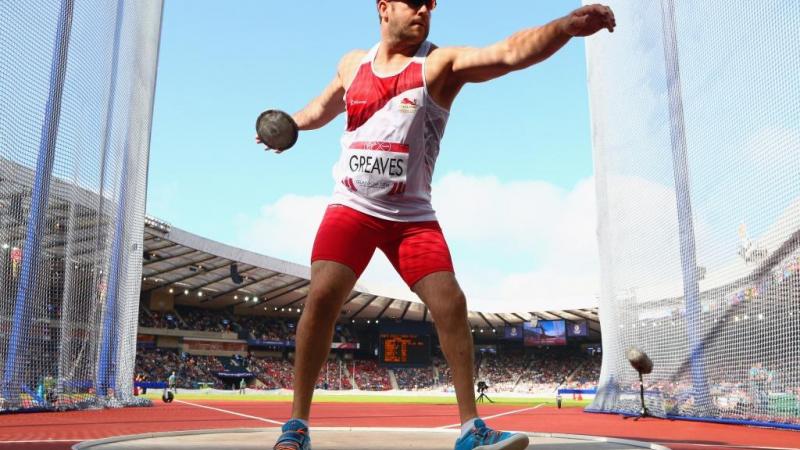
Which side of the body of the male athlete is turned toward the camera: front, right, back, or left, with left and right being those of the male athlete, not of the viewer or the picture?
front

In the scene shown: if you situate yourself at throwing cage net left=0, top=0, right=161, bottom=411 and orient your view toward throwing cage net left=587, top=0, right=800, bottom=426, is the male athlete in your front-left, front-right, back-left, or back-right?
front-right

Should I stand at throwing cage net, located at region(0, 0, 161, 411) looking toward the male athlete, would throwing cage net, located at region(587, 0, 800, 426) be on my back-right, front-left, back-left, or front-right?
front-left

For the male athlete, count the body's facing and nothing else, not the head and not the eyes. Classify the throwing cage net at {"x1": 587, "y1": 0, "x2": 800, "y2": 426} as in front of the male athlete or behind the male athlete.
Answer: behind

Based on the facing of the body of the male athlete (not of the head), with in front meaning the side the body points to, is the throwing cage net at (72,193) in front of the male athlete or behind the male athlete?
behind
